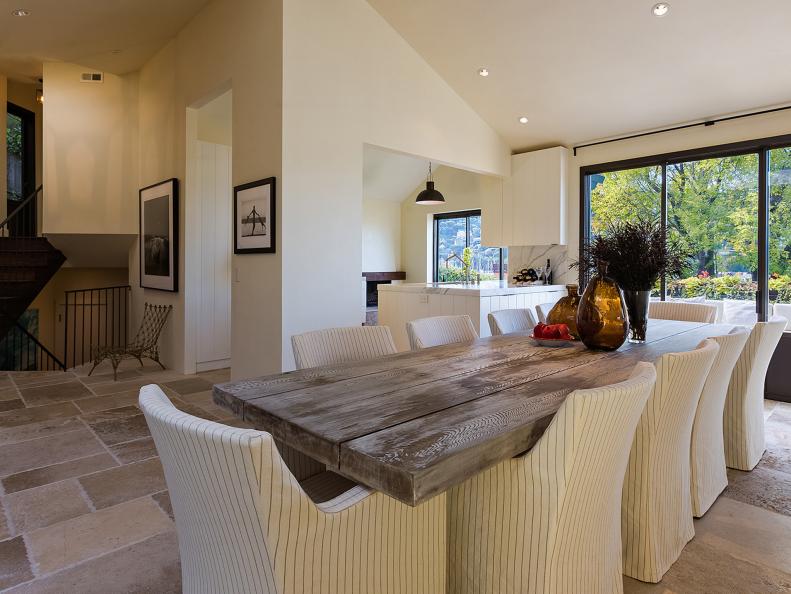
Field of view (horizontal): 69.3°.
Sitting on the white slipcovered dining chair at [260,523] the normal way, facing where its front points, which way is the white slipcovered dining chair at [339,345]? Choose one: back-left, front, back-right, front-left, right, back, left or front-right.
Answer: front-left

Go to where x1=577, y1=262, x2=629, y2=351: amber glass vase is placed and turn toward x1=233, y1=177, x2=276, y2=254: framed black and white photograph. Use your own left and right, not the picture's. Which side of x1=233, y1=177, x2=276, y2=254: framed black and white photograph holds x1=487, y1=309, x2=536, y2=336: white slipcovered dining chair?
right

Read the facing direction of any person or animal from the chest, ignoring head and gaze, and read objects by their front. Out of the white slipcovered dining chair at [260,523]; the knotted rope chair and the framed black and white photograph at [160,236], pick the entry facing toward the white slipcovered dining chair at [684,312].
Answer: the white slipcovered dining chair at [260,523]

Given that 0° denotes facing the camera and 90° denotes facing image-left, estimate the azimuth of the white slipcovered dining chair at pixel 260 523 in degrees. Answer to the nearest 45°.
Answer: approximately 225°

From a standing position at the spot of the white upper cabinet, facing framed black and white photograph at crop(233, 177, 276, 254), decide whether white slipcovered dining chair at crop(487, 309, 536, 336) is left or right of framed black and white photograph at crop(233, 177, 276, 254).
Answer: left

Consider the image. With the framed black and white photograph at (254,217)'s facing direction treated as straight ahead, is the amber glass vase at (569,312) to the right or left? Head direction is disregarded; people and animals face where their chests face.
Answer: on its left

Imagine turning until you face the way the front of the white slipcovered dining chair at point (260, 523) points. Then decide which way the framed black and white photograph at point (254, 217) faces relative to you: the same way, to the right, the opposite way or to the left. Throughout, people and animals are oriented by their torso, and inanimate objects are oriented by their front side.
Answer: the opposite way

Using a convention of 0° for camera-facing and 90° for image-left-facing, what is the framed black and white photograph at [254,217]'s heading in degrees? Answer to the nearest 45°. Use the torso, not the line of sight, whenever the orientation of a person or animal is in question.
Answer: approximately 45°

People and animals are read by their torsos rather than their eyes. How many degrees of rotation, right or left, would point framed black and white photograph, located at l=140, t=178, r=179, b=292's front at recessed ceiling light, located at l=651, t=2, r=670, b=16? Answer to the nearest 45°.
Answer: approximately 90° to its left

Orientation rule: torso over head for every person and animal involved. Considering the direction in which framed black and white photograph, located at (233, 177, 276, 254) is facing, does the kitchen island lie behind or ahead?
behind

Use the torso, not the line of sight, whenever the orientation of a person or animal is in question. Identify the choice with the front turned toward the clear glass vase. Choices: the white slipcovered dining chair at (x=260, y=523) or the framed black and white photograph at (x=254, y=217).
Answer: the white slipcovered dining chair
